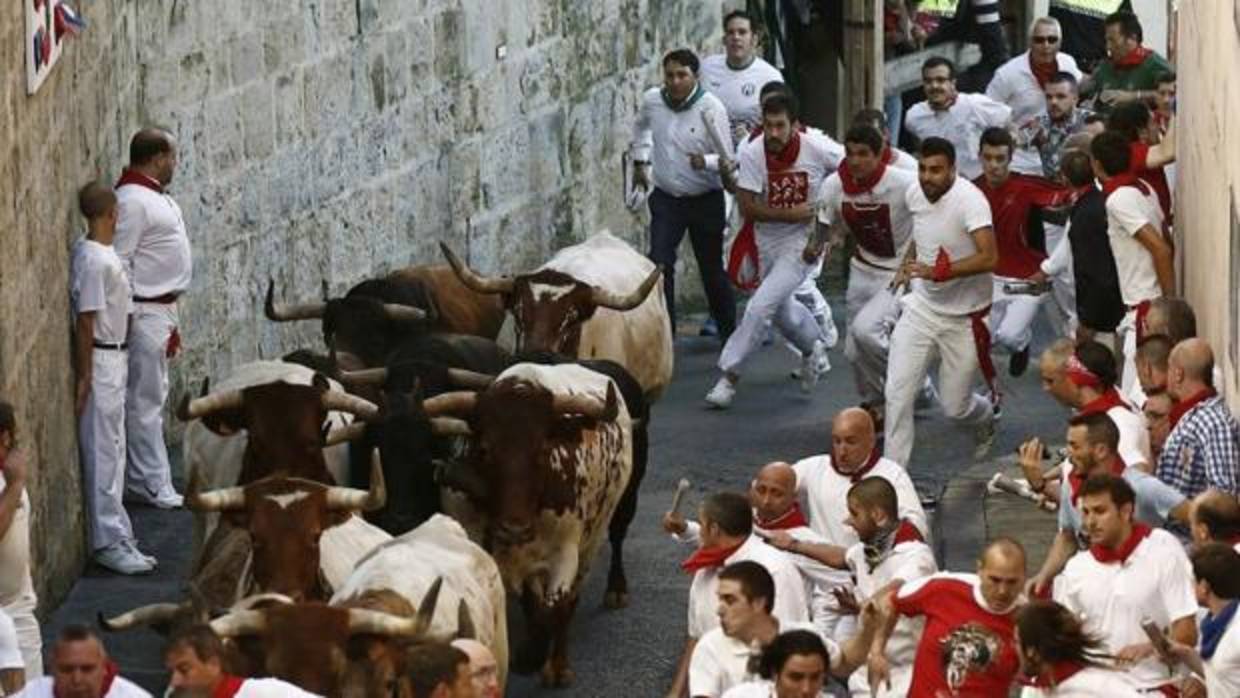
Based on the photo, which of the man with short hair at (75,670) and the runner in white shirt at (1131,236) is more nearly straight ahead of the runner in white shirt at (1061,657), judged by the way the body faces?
the man with short hair
